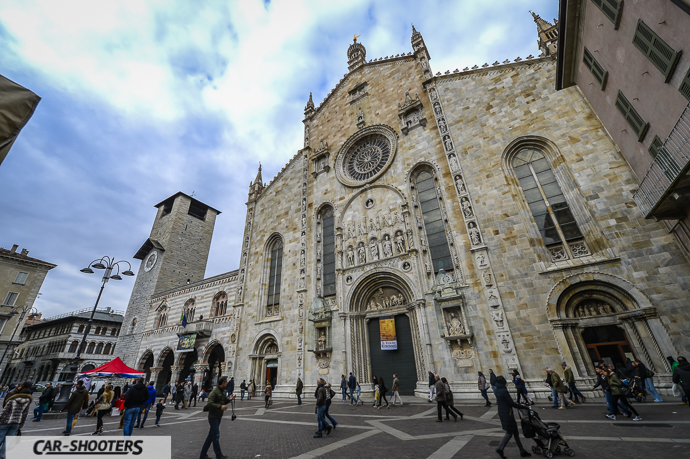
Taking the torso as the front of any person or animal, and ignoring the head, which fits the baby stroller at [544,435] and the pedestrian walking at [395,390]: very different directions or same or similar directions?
very different directions

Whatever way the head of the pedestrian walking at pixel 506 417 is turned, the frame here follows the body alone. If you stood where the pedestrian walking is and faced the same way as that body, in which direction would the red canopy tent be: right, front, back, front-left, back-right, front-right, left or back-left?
back

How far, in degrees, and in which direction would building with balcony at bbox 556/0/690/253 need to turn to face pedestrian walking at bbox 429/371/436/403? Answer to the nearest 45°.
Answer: approximately 45° to its right

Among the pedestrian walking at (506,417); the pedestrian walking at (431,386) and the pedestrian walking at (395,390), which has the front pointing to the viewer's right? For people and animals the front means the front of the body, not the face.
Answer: the pedestrian walking at (506,417)
